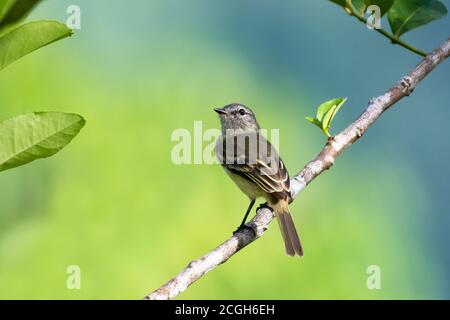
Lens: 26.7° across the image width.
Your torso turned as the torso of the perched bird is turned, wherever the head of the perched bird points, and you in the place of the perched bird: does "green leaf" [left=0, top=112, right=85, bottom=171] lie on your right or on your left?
on your left

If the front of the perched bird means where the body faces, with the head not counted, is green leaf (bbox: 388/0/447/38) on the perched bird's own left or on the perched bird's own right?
on the perched bird's own right

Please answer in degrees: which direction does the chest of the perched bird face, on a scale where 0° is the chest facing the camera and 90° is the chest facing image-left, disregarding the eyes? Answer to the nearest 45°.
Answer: approximately 90°

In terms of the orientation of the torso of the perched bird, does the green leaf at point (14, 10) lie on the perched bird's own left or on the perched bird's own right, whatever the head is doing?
on the perched bird's own left
